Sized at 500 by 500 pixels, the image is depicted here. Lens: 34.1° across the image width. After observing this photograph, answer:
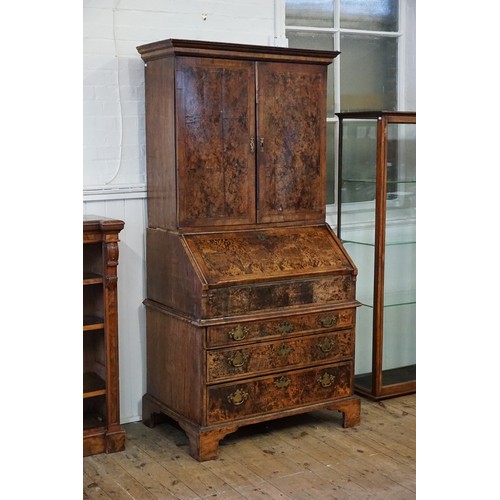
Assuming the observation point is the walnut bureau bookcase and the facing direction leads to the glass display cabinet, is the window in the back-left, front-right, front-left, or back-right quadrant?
front-left

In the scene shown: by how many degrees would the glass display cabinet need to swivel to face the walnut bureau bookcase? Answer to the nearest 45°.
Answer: approximately 90° to its right

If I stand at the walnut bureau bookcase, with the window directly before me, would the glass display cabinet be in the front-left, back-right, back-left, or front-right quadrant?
front-right

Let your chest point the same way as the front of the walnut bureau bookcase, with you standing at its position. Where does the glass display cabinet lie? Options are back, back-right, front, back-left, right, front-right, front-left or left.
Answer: left

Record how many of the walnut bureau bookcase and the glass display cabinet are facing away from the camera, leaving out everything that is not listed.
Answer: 0

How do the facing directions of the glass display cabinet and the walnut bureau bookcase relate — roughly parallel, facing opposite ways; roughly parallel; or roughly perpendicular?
roughly parallel

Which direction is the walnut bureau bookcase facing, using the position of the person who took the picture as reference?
facing the viewer and to the right of the viewer

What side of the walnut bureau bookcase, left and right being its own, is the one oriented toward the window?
left
